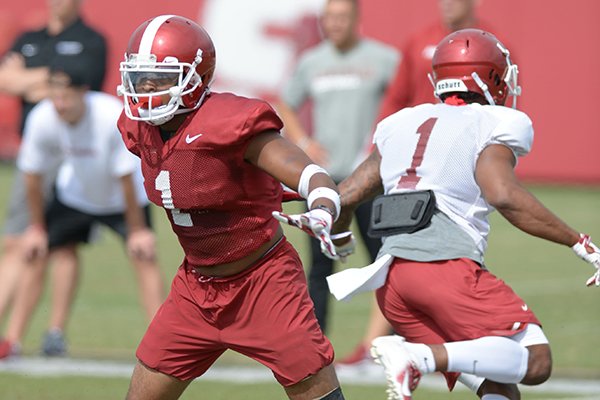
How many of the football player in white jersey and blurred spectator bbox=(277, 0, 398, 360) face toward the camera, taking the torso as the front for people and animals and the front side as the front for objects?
1

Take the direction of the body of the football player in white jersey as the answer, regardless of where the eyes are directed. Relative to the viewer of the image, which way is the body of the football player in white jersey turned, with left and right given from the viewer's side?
facing away from the viewer and to the right of the viewer

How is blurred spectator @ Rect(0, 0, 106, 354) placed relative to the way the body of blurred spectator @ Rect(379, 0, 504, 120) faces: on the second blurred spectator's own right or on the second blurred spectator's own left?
on the second blurred spectator's own right

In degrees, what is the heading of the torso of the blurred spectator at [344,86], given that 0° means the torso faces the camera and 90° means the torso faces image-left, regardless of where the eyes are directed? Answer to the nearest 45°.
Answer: approximately 0°

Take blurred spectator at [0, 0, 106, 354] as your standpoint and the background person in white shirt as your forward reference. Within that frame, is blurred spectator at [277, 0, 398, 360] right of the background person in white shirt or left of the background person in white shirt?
left

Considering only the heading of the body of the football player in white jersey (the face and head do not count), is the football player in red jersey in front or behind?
behind

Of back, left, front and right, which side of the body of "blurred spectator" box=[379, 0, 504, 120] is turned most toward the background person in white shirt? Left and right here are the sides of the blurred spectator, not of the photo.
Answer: right

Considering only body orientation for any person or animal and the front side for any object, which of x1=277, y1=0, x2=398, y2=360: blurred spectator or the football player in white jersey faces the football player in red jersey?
the blurred spectator
